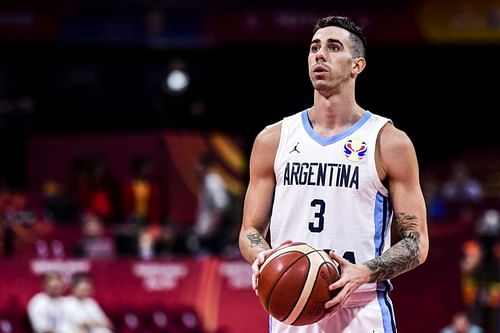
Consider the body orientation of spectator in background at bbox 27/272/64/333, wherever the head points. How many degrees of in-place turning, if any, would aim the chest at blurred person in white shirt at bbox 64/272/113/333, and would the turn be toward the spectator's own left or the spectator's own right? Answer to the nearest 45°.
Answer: approximately 90° to the spectator's own left

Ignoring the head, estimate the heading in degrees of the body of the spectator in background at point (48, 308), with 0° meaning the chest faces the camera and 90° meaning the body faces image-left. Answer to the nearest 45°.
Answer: approximately 0°

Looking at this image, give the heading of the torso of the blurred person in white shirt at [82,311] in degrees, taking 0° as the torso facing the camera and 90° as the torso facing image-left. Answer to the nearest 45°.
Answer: approximately 315°

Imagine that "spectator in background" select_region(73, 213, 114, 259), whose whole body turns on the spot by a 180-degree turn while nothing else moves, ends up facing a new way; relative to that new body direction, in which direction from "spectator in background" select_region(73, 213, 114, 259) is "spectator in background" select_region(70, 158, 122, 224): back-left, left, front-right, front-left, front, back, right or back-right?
front

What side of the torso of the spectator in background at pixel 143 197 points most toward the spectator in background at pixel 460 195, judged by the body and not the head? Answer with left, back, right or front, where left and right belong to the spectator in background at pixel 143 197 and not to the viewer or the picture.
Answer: left
